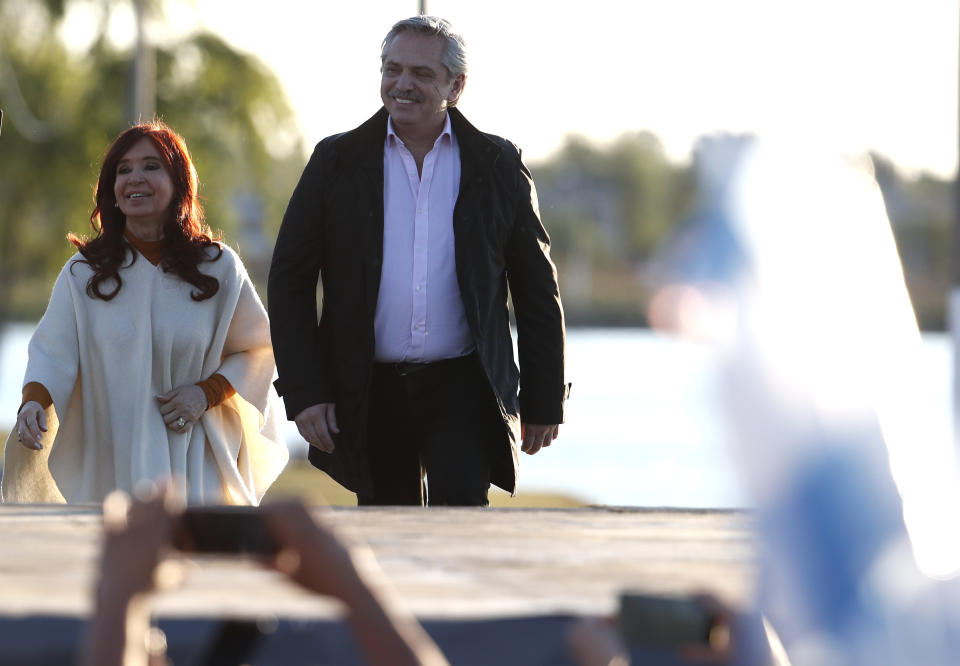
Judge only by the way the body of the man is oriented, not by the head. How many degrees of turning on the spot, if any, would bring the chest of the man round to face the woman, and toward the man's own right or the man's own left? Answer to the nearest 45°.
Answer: approximately 90° to the man's own right

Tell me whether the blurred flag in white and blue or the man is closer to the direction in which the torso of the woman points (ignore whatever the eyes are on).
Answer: the blurred flag in white and blue

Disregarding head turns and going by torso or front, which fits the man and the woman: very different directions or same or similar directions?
same or similar directions

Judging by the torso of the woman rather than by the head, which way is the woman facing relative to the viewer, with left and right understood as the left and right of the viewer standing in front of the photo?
facing the viewer

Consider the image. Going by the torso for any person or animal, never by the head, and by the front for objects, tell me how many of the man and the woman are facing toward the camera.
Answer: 2

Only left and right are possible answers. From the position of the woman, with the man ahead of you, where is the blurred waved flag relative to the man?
right

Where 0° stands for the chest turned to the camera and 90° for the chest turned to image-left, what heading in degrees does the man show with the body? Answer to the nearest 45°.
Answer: approximately 0°

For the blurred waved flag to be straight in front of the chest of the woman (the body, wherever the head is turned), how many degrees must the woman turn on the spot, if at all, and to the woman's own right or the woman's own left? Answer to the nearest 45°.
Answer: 0° — they already face them

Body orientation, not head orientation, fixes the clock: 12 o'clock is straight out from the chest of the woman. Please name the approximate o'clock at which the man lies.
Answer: The man is roughly at 10 o'clock from the woman.

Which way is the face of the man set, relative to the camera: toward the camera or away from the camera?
toward the camera

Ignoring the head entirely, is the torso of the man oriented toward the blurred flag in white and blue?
yes

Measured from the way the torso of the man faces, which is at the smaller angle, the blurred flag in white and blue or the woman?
the blurred flag in white and blue
